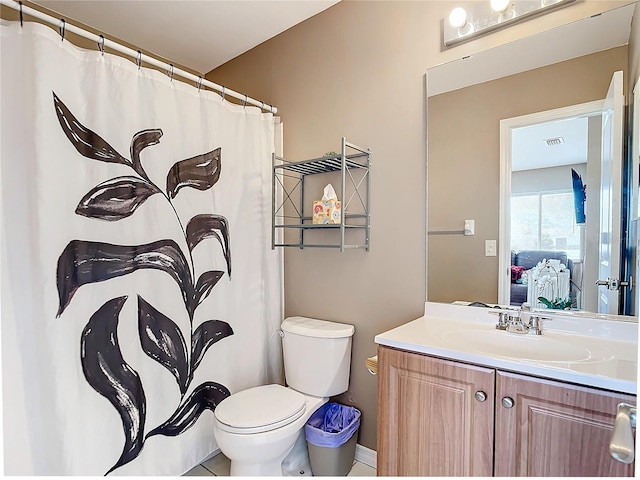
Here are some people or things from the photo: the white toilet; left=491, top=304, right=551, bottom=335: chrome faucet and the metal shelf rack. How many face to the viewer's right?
0

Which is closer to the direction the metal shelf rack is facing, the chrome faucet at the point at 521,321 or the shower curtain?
the shower curtain

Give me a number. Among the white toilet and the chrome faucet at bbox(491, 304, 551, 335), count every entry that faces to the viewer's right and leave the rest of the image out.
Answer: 0

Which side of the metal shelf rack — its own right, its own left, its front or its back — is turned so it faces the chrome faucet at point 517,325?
left

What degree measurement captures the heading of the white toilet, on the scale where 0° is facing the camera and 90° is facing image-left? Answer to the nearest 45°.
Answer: approximately 45°

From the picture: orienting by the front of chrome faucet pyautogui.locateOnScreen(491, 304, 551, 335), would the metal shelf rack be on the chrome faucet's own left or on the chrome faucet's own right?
on the chrome faucet's own right

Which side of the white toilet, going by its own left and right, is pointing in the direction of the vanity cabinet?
left

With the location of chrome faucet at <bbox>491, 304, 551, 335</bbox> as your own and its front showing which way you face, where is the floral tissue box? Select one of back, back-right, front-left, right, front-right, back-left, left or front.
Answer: front-right
